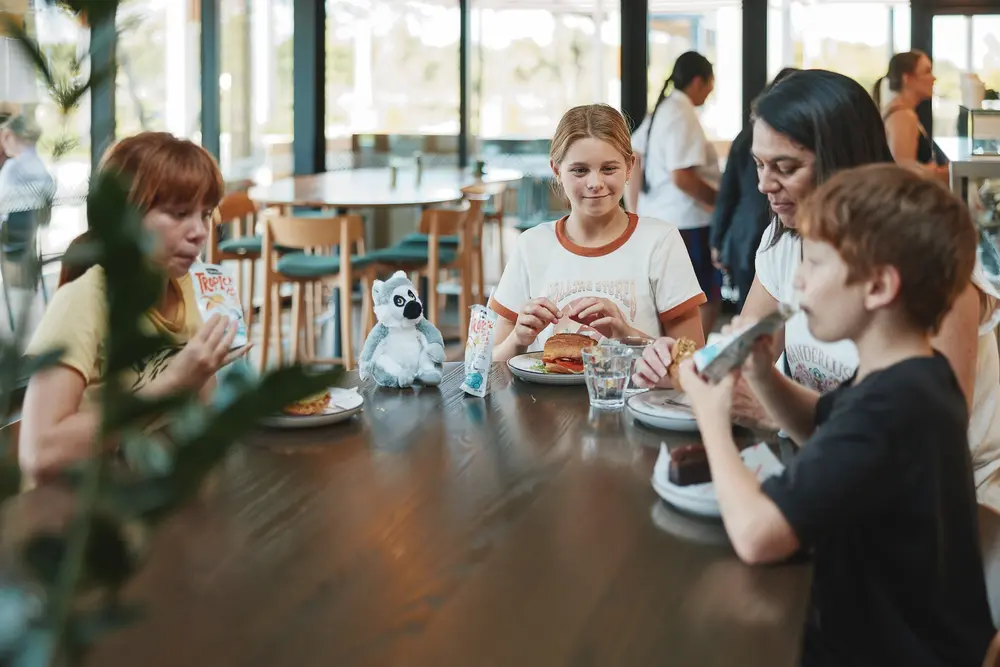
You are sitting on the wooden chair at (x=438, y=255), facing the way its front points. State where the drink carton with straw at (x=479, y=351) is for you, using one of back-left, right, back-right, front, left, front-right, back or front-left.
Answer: back-left

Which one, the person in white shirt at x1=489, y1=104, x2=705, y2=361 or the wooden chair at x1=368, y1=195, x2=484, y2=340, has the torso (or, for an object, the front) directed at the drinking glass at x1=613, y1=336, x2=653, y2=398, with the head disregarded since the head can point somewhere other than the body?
the person in white shirt

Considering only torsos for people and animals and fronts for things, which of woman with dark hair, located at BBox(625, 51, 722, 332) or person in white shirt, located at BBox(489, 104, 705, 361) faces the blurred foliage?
the person in white shirt

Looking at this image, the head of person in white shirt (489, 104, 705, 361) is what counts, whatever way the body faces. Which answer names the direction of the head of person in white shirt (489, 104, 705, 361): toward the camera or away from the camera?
toward the camera

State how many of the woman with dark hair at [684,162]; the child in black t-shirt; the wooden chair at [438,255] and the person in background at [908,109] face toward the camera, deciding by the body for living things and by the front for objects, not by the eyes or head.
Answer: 0

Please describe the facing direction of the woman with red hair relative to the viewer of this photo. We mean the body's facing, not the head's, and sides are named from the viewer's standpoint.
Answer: facing the viewer and to the right of the viewer

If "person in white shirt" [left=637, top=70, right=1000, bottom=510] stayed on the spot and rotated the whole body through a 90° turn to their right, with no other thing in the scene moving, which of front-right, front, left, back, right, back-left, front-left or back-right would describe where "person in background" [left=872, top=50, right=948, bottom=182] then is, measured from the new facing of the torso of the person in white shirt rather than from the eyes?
front-right

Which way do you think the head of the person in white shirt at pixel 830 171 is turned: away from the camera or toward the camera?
toward the camera

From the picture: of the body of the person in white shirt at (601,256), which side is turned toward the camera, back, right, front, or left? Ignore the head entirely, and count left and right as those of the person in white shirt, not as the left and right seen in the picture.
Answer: front

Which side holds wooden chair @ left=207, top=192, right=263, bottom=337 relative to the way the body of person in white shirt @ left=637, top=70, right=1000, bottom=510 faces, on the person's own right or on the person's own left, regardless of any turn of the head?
on the person's own right
